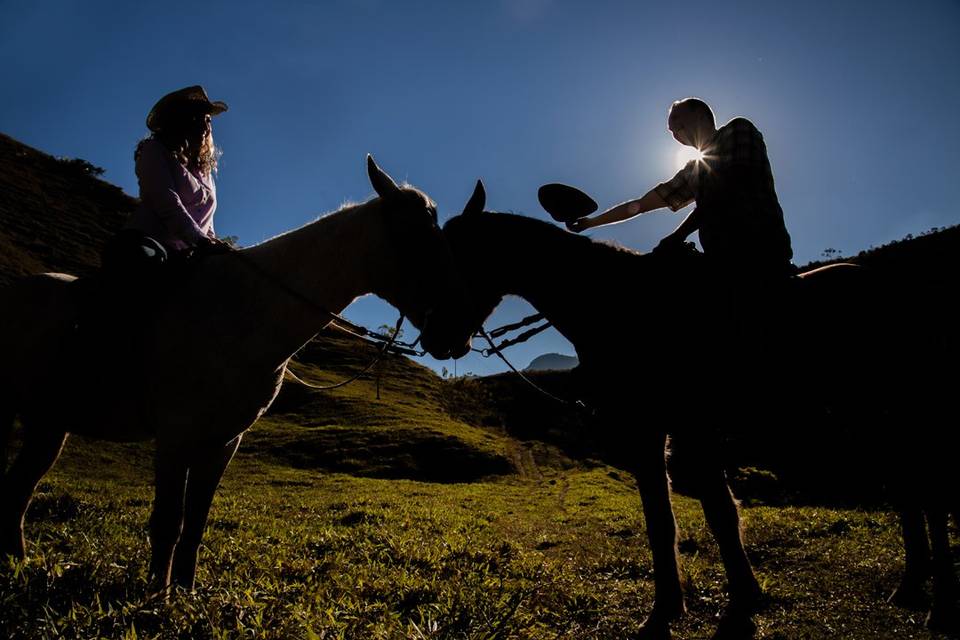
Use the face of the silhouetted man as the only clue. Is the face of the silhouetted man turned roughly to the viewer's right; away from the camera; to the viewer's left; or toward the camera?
to the viewer's left

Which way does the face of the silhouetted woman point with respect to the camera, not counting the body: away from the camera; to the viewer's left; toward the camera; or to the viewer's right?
to the viewer's right

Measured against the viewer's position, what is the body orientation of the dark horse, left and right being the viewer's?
facing to the left of the viewer
